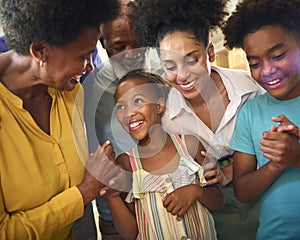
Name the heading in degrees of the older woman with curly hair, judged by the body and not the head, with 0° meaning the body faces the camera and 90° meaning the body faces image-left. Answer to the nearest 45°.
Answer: approximately 315°

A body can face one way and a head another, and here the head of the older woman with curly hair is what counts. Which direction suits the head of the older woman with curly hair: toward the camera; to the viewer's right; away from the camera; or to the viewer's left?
to the viewer's right

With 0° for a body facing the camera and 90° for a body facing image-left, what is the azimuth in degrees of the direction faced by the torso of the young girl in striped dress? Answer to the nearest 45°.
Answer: approximately 0°
